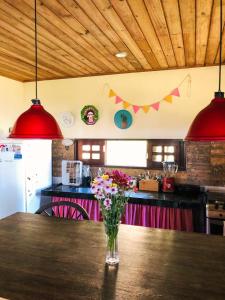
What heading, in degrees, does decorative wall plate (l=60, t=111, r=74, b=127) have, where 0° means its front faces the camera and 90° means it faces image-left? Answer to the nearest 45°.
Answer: approximately 0°

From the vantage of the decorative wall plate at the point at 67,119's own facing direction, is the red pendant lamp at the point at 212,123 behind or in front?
in front

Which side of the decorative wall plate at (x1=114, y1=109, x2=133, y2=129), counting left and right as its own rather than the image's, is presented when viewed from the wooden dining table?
front

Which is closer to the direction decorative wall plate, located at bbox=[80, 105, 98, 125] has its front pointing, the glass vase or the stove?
the glass vase

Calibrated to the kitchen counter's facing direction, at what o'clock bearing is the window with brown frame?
The window with brown frame is roughly at 5 o'clock from the kitchen counter.

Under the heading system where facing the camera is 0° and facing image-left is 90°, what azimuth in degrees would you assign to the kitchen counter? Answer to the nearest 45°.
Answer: approximately 0°

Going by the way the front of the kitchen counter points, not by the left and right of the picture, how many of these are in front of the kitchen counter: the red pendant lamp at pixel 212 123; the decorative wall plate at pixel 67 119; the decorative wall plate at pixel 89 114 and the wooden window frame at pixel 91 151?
1

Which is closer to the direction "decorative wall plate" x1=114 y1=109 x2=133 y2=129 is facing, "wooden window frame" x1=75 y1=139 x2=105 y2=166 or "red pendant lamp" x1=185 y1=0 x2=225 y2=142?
the red pendant lamp
